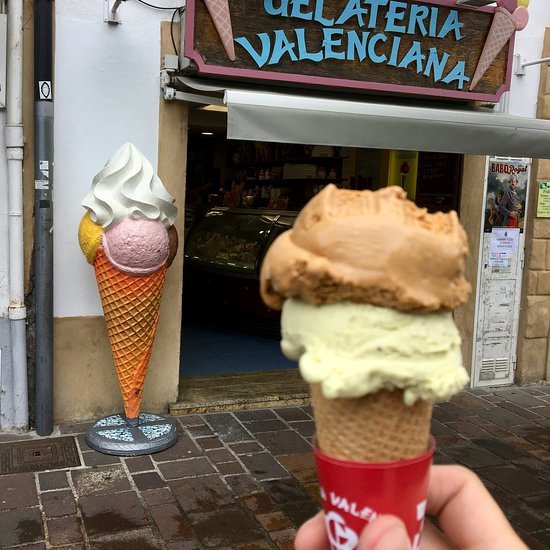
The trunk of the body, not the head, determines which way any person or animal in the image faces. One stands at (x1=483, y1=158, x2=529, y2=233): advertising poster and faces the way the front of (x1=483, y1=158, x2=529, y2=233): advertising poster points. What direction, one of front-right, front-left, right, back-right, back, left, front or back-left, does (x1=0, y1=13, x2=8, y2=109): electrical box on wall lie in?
front-right

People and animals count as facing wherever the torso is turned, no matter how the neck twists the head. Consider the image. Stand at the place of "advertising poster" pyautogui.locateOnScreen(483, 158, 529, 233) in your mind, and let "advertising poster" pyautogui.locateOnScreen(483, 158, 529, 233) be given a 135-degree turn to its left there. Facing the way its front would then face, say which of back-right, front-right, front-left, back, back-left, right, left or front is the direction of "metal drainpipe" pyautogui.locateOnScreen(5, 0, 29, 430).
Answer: back

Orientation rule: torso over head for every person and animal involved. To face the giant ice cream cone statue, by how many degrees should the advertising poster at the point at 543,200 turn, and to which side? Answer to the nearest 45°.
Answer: approximately 45° to its right

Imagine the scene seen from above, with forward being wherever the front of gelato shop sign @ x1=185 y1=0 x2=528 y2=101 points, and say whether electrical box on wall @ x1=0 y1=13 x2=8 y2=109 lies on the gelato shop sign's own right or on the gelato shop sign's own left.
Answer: on the gelato shop sign's own right

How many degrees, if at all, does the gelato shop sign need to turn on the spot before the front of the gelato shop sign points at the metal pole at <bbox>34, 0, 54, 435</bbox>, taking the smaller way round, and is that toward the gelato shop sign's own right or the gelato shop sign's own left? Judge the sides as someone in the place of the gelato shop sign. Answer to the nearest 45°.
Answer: approximately 45° to the gelato shop sign's own right
